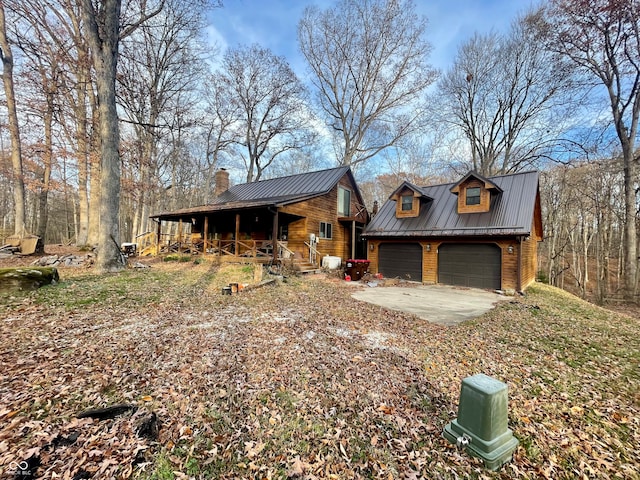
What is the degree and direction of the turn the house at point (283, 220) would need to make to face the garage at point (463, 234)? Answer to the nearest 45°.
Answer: approximately 90° to its left

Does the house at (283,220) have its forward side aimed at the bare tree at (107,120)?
yes

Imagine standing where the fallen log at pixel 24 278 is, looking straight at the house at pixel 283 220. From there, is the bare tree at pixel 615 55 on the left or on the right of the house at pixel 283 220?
right

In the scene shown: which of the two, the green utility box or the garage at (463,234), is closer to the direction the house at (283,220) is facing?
the green utility box

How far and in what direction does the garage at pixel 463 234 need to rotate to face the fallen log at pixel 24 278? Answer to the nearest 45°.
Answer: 0° — it already faces it

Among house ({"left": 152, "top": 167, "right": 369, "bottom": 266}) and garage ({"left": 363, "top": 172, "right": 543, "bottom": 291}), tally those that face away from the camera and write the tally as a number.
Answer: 0

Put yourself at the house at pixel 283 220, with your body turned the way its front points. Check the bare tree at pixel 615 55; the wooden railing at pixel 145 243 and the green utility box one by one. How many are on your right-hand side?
1

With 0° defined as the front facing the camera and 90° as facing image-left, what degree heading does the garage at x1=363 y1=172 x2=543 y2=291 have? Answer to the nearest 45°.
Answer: approximately 45°
